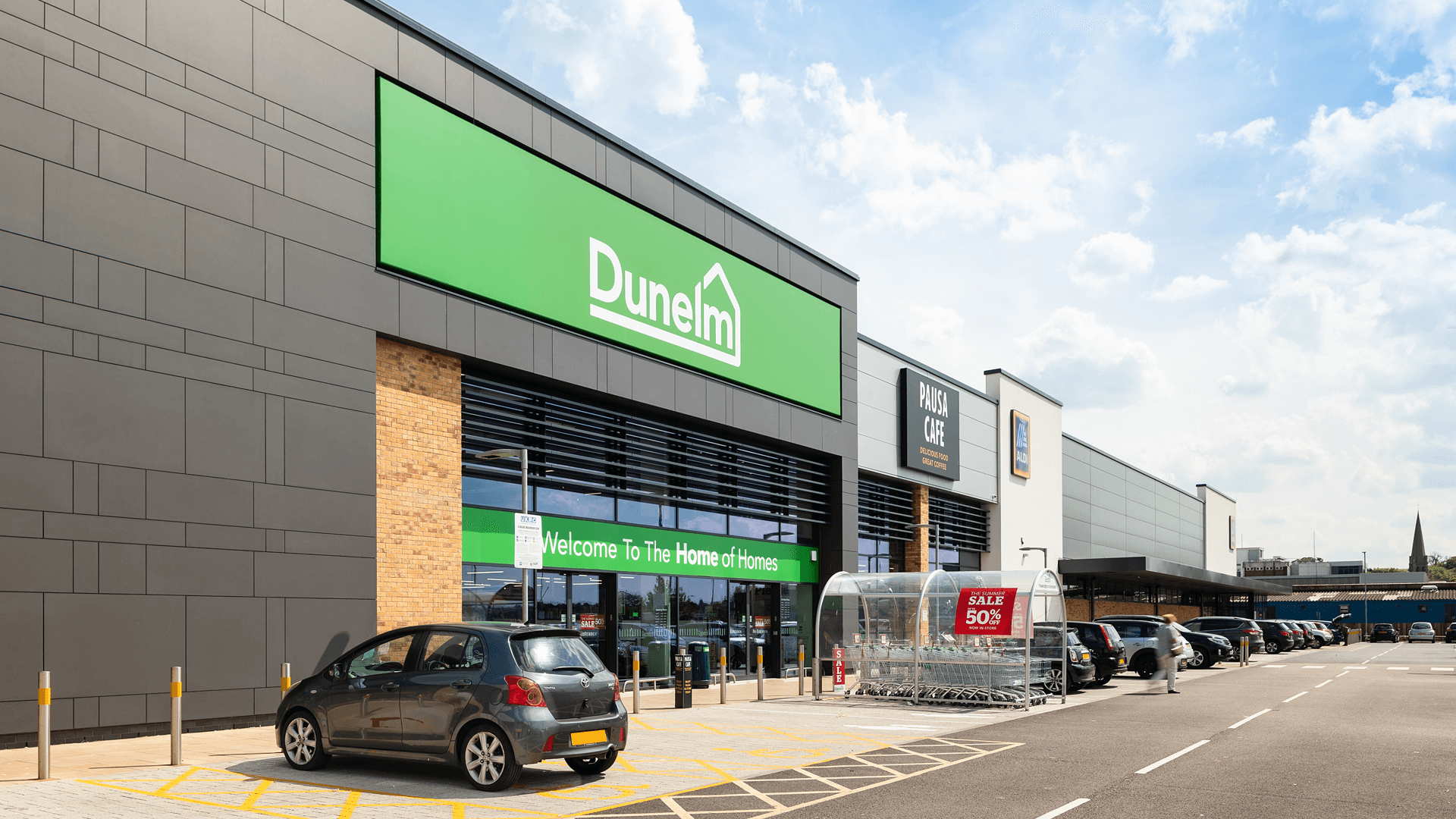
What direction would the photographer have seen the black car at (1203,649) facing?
facing to the right of the viewer

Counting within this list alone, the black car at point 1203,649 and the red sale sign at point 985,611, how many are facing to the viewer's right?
1

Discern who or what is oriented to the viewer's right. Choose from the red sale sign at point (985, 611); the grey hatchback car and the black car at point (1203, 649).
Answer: the black car

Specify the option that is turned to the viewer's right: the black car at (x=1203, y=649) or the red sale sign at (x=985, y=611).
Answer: the black car

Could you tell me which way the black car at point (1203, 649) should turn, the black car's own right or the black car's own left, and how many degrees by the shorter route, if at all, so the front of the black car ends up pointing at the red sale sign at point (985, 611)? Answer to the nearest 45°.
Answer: approximately 90° to the black car's own right

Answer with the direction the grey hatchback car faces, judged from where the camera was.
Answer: facing away from the viewer and to the left of the viewer

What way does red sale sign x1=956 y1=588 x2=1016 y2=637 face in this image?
toward the camera

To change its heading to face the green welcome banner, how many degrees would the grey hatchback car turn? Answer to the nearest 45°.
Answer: approximately 45° to its right

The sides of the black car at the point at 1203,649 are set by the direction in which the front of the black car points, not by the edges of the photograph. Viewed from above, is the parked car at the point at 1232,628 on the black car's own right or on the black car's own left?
on the black car's own left

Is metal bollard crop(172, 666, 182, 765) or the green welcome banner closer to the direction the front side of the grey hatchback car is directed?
the metal bollard

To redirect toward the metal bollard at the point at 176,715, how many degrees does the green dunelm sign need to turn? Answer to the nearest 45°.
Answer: approximately 45° to its right
